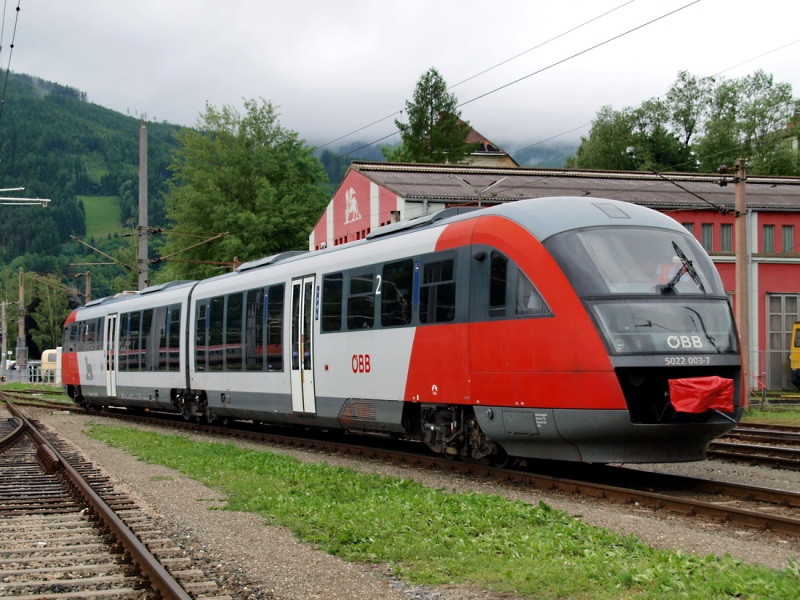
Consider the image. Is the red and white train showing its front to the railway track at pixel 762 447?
yes

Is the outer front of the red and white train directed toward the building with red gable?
no

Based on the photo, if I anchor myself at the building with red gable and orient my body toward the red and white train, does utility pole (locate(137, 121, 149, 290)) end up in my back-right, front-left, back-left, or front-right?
front-right

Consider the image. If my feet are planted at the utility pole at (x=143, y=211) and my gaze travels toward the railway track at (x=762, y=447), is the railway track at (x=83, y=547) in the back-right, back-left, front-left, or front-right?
front-right

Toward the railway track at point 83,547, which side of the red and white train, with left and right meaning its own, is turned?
right

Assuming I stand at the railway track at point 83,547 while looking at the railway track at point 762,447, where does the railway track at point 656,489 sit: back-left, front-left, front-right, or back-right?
front-right

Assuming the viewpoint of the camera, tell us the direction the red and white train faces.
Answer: facing the viewer and to the right of the viewer

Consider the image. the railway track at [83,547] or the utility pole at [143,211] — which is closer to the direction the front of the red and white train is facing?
the railway track

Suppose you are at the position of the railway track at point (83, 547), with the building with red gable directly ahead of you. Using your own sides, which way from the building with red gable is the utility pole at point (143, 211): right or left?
left

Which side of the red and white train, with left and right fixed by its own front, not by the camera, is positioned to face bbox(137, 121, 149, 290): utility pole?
back
